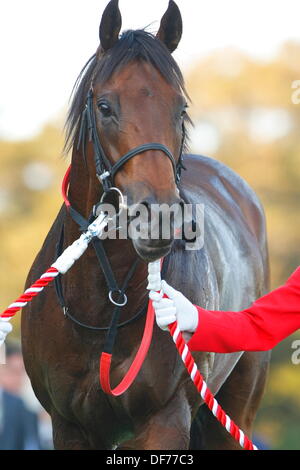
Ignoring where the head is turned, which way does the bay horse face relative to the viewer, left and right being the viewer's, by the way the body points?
facing the viewer and to the left of the viewer
